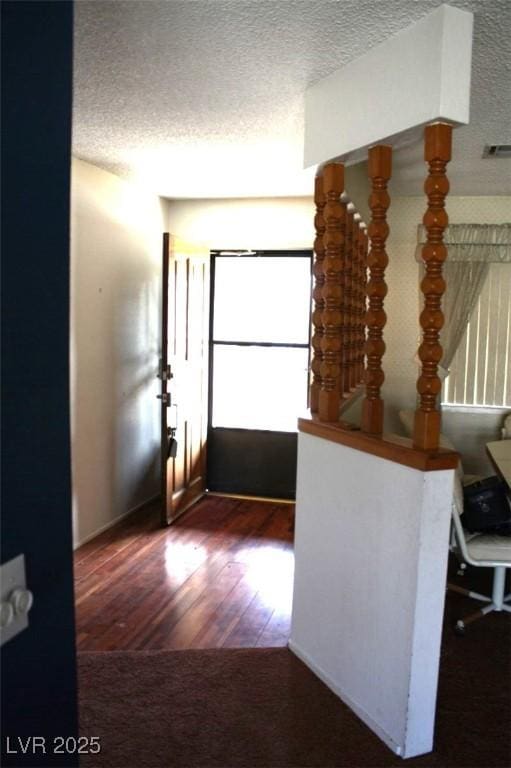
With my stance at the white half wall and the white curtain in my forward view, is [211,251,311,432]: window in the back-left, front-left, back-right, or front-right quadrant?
front-left

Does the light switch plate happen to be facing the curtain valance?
no

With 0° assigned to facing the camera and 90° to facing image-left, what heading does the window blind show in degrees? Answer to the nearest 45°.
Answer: approximately 0°

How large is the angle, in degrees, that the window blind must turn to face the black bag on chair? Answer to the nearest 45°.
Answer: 0° — it already faces it

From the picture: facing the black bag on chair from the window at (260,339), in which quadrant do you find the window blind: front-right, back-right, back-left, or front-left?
front-left

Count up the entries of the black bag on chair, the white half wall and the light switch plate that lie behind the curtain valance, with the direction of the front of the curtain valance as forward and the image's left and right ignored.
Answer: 0

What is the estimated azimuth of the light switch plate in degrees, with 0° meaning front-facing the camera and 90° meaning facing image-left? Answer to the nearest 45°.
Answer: approximately 315°

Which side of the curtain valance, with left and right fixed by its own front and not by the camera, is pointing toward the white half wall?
front

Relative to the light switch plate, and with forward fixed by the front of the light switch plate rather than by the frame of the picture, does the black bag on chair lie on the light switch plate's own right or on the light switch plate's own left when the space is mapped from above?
on the light switch plate's own left

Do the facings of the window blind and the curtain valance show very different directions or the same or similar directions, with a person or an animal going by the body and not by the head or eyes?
same or similar directions

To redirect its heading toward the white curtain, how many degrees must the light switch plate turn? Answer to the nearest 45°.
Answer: approximately 90° to its left

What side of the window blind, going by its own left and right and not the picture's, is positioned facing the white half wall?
front

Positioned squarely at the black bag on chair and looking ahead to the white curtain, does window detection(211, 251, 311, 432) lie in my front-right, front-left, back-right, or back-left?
front-left

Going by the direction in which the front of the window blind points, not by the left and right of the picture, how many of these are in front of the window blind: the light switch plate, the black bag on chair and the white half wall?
3

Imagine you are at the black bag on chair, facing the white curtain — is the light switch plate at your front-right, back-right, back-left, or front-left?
back-left

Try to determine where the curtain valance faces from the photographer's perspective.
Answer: facing the viewer
